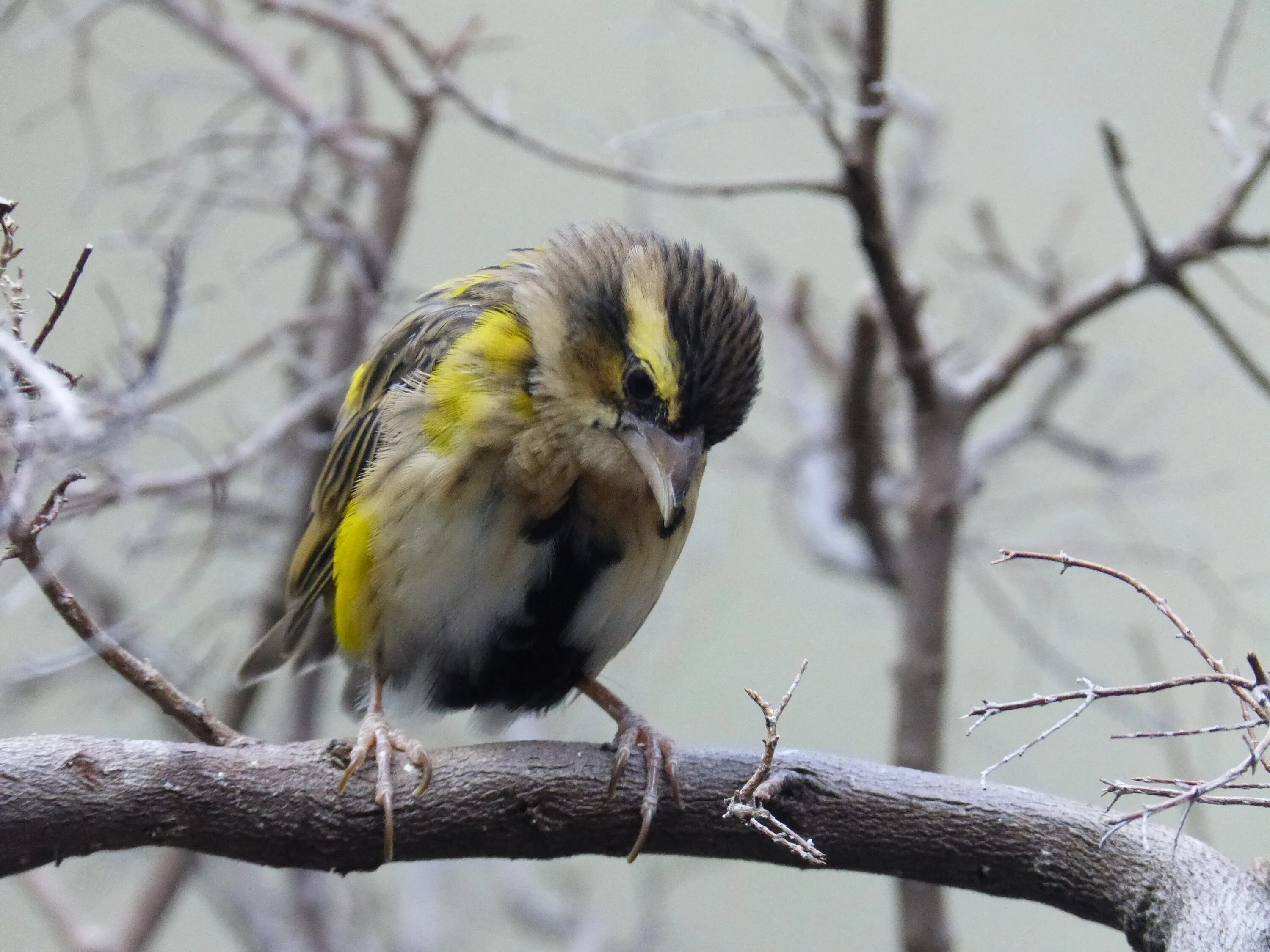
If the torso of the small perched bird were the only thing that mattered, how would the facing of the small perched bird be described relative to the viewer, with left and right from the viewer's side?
facing the viewer and to the right of the viewer
